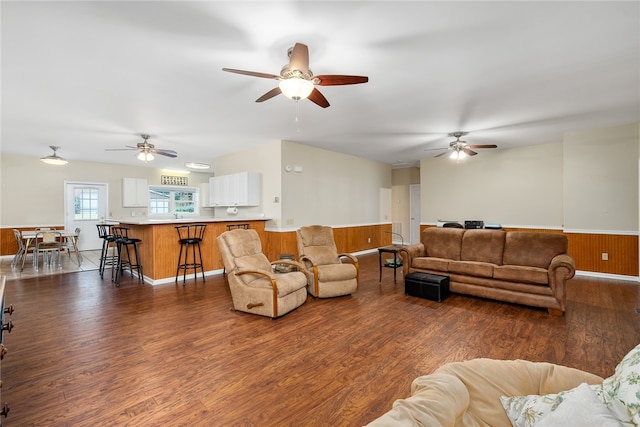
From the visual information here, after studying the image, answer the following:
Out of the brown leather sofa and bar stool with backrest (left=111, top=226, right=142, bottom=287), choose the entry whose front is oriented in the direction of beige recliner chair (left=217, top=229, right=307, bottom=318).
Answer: the brown leather sofa

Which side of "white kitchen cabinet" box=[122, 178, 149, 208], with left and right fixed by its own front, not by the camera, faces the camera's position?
front

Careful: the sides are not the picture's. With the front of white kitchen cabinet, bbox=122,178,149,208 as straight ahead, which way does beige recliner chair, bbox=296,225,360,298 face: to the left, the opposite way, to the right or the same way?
the same way

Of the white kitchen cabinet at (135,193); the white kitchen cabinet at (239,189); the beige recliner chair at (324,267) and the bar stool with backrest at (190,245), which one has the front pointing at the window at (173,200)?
the bar stool with backrest

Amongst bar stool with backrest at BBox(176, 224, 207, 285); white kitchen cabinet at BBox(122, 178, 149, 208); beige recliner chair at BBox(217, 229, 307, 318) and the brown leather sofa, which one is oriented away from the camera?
the bar stool with backrest

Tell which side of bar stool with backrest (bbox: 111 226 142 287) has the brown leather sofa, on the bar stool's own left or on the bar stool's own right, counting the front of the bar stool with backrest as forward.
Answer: on the bar stool's own right

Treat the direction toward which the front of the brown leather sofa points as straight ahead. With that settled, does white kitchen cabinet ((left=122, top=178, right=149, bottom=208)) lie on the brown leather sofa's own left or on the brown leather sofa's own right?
on the brown leather sofa's own right

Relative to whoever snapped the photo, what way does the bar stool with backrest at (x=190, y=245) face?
facing away from the viewer

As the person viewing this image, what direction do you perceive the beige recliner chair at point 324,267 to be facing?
facing the viewer and to the right of the viewer

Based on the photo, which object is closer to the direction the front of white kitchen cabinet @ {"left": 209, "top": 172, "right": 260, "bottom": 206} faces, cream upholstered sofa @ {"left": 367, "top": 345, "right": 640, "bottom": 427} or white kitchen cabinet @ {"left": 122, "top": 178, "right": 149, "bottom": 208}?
the cream upholstered sofa

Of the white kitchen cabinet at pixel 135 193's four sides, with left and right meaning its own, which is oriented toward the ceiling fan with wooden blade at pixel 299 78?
front

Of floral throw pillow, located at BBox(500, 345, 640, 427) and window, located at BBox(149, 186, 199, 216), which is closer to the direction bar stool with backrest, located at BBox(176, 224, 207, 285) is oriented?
the window

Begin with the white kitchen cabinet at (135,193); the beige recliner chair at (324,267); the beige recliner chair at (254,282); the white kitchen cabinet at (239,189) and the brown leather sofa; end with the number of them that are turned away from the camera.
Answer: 0

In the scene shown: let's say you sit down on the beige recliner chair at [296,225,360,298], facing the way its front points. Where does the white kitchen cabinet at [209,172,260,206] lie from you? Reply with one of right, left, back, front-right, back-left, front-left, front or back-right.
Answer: back

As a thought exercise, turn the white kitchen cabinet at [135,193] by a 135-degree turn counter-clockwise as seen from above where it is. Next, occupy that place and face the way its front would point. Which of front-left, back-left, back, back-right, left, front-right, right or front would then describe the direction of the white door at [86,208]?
back-left

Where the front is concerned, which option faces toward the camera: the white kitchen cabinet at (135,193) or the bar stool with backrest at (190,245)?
the white kitchen cabinet

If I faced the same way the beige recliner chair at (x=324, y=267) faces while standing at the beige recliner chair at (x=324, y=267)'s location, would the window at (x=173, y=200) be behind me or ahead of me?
behind

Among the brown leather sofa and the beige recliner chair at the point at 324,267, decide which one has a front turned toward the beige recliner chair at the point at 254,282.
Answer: the brown leather sofa

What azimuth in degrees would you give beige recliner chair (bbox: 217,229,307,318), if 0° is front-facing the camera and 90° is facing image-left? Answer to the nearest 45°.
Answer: approximately 315°

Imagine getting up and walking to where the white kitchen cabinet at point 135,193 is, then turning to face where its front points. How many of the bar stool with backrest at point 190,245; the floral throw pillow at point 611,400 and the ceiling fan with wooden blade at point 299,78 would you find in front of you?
3

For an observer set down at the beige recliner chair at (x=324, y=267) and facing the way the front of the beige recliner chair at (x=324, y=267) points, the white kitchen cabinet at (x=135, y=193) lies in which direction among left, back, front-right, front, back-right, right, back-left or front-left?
back

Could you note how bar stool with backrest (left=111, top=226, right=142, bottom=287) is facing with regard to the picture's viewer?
facing away from the viewer and to the right of the viewer

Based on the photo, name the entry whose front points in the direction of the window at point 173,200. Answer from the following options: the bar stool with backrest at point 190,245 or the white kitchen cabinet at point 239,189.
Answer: the bar stool with backrest
